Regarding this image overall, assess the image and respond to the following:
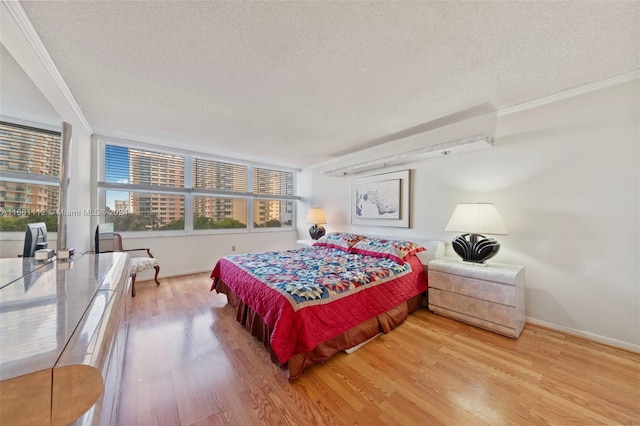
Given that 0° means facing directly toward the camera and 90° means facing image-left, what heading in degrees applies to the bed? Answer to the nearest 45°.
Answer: approximately 45°

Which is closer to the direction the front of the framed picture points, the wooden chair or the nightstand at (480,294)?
the wooden chair

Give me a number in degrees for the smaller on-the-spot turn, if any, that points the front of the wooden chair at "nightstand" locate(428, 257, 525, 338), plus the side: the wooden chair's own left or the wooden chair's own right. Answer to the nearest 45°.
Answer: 0° — it already faces it

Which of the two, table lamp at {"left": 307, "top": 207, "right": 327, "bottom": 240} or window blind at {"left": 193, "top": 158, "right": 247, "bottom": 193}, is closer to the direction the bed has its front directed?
the window blind
